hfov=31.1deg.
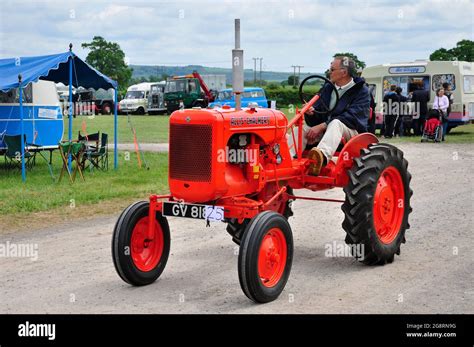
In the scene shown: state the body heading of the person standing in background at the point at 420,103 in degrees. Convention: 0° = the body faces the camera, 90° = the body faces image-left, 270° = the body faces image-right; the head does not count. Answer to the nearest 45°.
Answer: approximately 180°

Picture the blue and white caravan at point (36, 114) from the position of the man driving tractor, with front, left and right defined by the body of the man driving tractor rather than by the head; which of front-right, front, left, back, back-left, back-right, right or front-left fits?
right

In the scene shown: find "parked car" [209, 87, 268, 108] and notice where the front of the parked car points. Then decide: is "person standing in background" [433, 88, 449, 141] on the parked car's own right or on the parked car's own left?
on the parked car's own left

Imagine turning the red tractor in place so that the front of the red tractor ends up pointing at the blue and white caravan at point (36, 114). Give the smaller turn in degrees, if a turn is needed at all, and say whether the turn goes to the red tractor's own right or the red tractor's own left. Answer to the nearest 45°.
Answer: approximately 90° to the red tractor's own right

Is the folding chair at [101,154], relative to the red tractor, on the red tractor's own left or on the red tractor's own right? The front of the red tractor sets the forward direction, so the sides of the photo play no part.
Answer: on the red tractor's own right

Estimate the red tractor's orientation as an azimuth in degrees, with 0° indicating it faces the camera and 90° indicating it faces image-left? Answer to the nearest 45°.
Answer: approximately 45°

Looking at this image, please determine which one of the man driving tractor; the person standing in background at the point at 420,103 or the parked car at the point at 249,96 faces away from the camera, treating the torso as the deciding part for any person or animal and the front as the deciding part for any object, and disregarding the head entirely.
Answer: the person standing in background

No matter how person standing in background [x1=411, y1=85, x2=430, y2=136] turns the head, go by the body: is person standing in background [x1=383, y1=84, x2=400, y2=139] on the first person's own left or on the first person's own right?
on the first person's own left

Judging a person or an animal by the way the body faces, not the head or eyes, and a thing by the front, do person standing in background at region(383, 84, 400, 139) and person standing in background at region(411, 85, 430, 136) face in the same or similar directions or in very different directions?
same or similar directions

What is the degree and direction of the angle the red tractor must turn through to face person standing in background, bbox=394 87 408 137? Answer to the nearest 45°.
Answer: approximately 135° to its right
